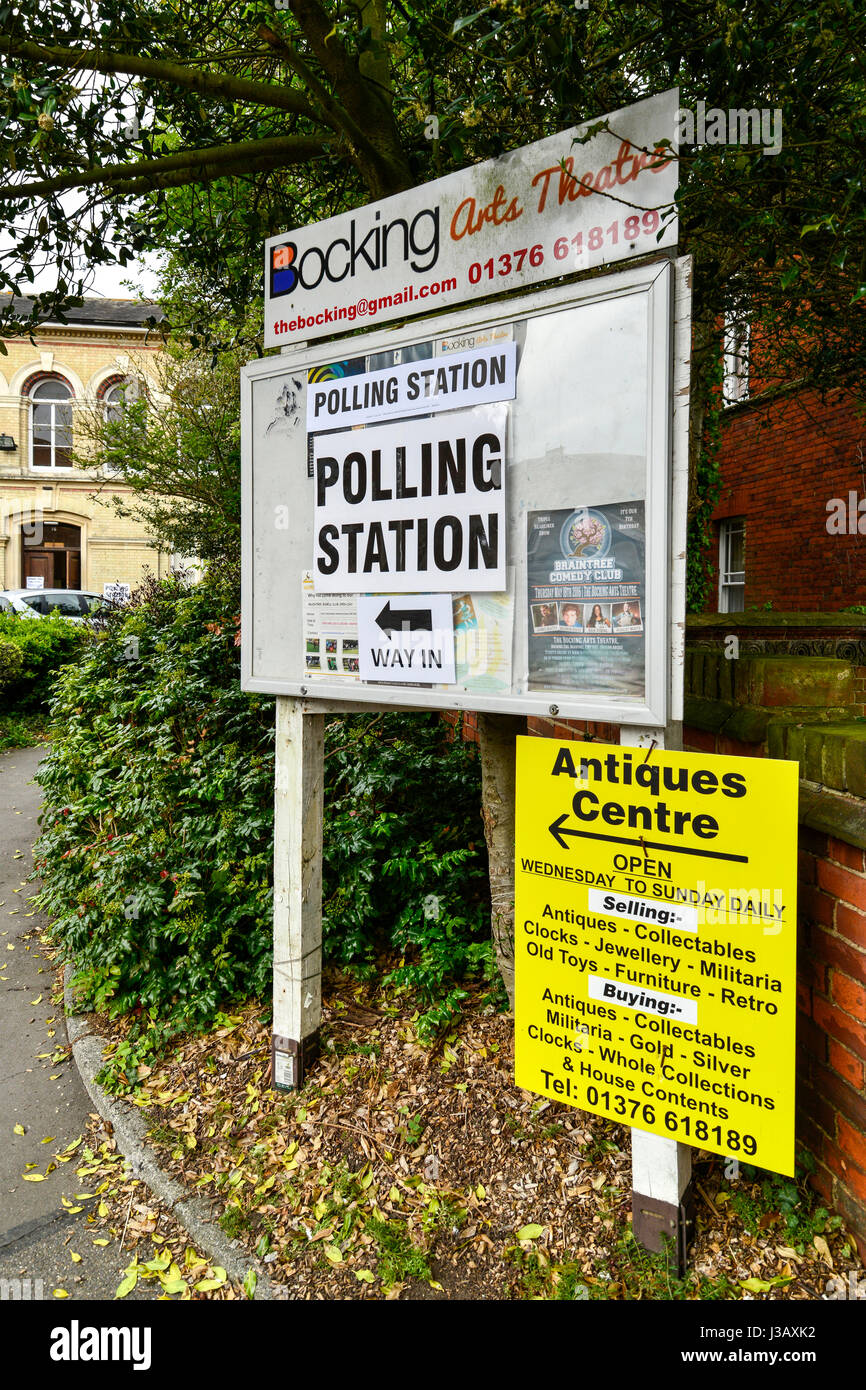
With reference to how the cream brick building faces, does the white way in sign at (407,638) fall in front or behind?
in front

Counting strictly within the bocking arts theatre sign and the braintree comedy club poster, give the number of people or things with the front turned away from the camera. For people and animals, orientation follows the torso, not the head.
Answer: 0

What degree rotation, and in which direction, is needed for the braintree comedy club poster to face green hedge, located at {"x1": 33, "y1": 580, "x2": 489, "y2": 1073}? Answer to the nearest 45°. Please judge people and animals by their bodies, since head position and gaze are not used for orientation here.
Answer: approximately 90° to its right

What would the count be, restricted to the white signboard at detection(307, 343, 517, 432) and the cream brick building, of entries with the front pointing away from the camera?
0

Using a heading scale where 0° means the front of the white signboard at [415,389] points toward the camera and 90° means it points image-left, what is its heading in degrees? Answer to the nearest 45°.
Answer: approximately 45°
